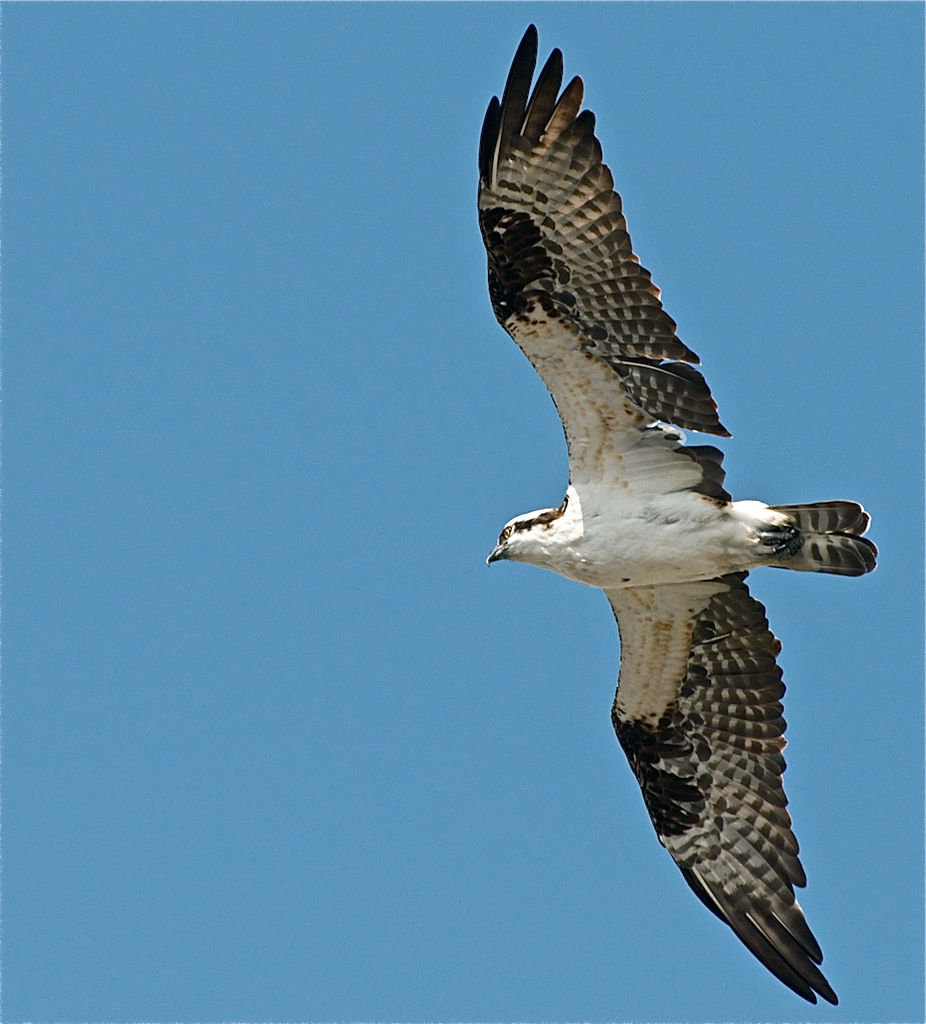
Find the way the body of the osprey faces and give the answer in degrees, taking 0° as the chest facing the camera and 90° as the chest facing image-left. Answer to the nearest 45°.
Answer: approximately 90°
